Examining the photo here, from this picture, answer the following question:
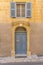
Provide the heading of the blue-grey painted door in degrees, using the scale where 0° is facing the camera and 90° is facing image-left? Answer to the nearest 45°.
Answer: approximately 0°
